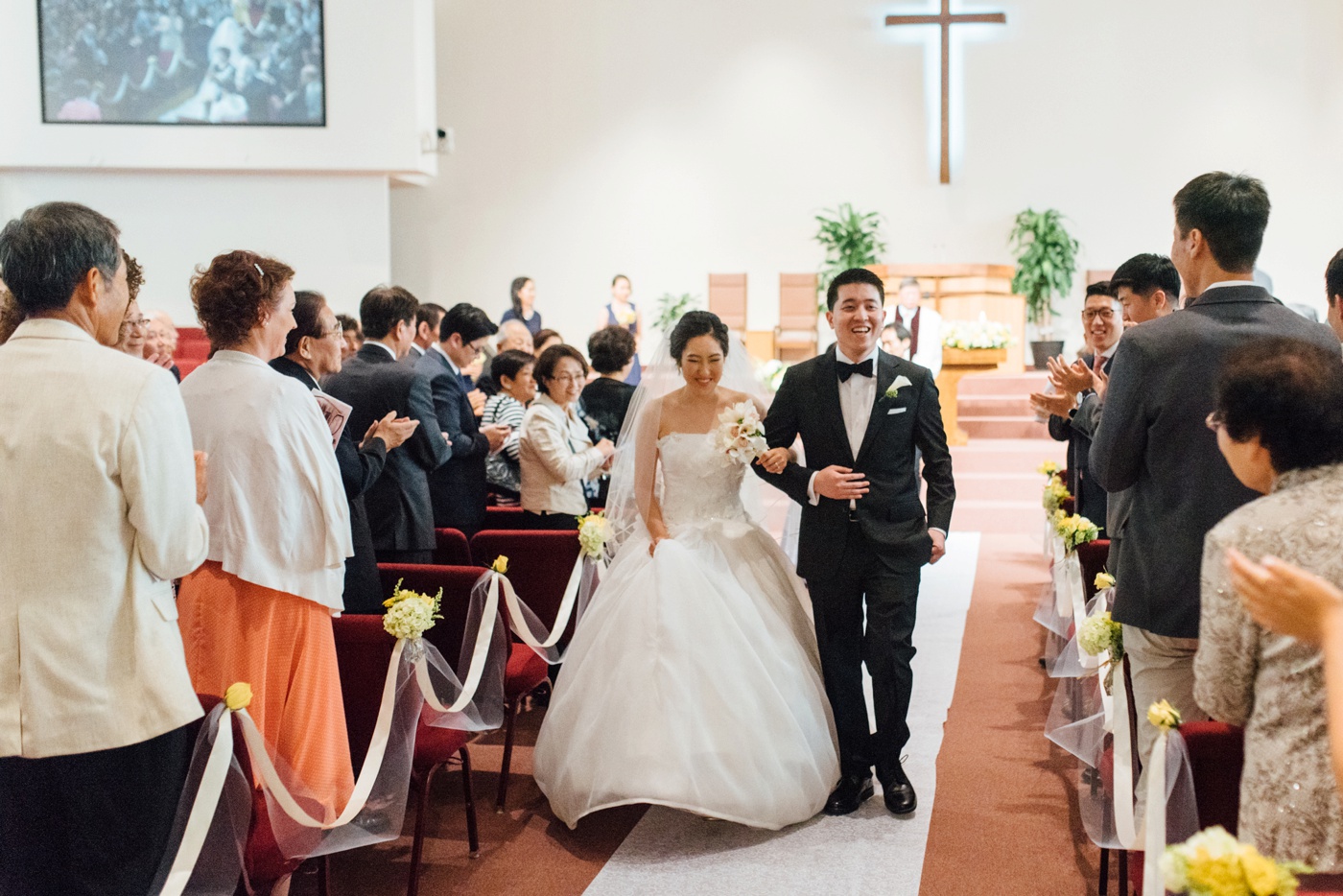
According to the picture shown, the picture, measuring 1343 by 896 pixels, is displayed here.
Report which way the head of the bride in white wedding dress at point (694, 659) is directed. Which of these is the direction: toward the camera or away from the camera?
toward the camera

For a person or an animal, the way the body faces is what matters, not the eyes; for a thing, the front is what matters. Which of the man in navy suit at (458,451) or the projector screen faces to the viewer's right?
the man in navy suit

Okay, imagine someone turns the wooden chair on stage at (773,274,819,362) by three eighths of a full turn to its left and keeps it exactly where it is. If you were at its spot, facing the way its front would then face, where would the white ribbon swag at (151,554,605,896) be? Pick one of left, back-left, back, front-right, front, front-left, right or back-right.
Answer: back-right

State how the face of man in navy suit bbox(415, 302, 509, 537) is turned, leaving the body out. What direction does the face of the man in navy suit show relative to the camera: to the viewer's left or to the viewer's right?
to the viewer's right

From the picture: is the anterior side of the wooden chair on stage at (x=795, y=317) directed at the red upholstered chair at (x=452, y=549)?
yes

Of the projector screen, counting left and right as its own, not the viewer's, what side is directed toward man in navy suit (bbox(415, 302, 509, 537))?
front

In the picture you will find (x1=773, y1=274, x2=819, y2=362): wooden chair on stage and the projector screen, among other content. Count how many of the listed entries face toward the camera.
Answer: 2

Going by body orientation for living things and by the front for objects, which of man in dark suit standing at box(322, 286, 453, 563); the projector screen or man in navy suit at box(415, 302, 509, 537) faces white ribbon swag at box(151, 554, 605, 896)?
the projector screen

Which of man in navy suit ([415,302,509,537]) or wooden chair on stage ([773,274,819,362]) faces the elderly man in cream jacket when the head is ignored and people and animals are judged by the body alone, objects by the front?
the wooden chair on stage

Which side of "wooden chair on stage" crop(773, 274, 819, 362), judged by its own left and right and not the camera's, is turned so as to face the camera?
front

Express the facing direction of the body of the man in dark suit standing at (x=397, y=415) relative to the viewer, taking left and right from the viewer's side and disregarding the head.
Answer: facing away from the viewer and to the right of the viewer

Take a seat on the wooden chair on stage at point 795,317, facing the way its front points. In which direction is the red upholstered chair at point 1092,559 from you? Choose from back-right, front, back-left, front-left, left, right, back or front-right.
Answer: front

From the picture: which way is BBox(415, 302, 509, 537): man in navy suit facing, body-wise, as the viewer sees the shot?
to the viewer's right

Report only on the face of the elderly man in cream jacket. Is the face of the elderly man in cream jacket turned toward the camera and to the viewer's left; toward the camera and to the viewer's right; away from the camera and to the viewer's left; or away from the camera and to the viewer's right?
away from the camera and to the viewer's right

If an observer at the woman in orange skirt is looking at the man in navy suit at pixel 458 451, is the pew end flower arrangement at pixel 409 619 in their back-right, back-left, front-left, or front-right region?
front-right

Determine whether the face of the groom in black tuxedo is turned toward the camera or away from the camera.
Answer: toward the camera

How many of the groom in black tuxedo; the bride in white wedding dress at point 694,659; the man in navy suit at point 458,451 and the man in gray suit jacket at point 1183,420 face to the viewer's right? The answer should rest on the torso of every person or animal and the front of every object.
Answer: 1

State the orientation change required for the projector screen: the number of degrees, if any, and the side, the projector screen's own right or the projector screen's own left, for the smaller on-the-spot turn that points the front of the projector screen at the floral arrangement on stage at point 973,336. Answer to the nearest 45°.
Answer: approximately 45° to the projector screen's own left

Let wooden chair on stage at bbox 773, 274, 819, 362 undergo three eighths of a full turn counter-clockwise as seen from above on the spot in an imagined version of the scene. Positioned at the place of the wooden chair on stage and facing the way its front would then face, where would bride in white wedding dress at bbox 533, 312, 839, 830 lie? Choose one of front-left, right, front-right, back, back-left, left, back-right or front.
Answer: back-right
